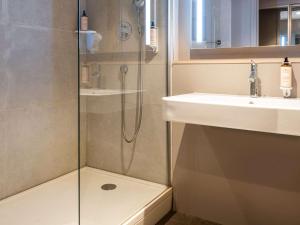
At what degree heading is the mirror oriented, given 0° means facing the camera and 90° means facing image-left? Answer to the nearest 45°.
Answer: approximately 0°

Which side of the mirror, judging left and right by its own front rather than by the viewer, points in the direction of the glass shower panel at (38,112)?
right
